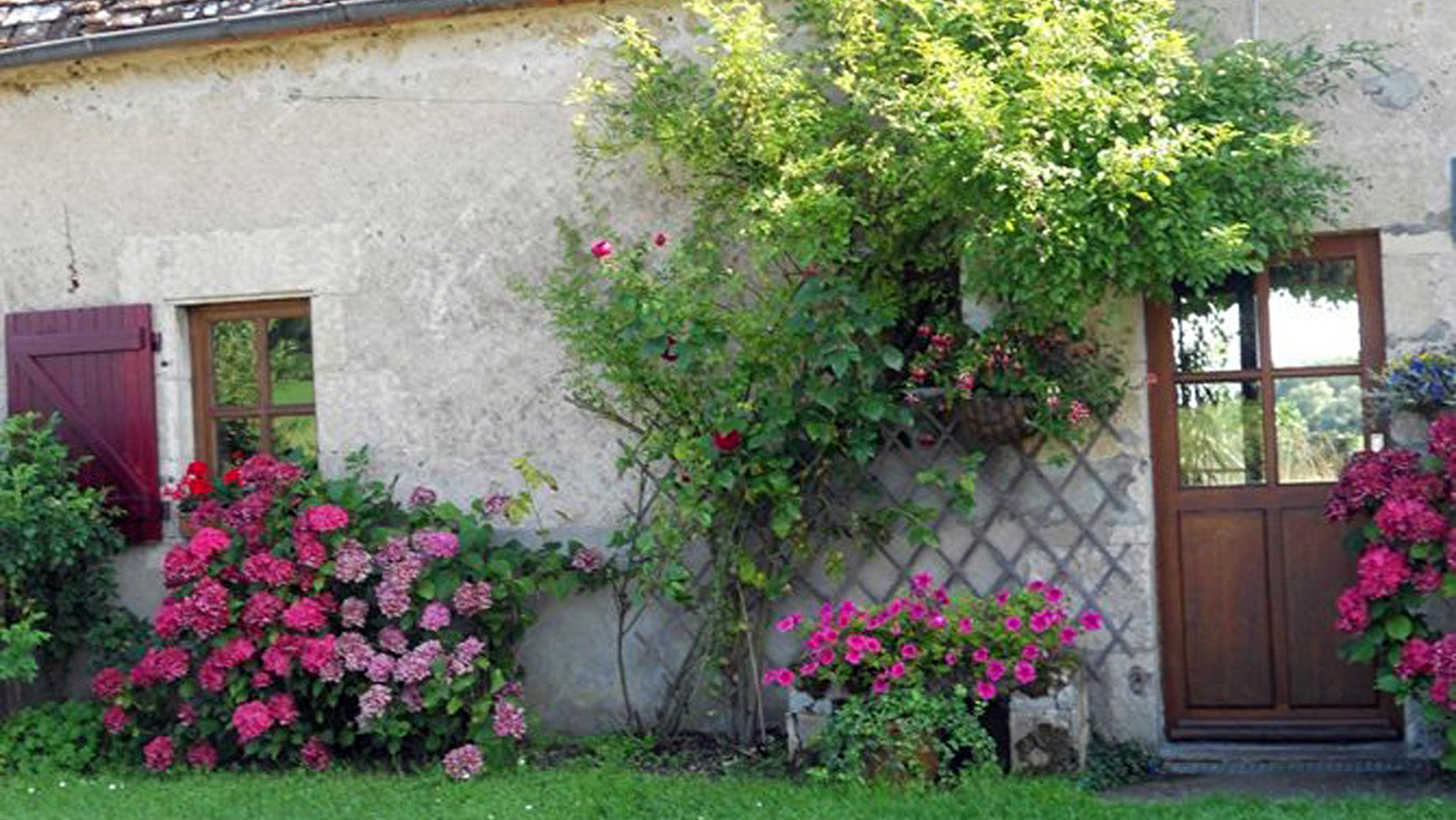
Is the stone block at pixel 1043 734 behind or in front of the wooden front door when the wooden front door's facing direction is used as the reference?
in front

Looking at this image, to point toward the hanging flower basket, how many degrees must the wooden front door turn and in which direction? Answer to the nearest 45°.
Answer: approximately 45° to its right

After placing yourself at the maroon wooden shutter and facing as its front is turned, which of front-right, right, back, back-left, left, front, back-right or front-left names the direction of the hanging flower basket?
front-left

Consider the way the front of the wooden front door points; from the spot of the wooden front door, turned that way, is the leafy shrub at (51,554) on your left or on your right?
on your right

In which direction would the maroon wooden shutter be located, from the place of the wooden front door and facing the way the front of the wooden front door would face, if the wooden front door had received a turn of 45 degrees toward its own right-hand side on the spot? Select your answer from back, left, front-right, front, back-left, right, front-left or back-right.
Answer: front-right

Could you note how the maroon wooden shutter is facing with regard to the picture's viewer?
facing the viewer

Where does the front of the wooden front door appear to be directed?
toward the camera

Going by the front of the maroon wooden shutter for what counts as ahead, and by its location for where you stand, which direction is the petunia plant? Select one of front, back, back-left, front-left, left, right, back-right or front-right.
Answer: front-left

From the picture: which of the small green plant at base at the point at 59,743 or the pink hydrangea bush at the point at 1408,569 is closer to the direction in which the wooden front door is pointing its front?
the pink hydrangea bush

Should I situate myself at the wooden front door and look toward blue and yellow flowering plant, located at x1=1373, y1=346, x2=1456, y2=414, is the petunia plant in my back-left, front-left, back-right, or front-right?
back-right

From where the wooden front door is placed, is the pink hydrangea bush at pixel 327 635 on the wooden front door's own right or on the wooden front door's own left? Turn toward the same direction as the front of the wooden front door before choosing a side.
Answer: on the wooden front door's own right
